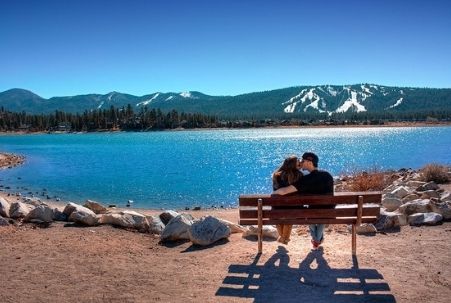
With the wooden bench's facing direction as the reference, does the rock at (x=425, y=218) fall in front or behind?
in front

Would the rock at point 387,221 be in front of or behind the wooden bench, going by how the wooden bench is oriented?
in front

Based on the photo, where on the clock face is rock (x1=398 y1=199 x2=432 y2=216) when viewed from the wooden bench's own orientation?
The rock is roughly at 1 o'clock from the wooden bench.

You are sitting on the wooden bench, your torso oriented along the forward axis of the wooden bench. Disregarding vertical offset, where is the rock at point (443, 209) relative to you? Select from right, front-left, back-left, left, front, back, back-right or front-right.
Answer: front-right

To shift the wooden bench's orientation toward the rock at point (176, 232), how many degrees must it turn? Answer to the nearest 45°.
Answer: approximately 90° to its left

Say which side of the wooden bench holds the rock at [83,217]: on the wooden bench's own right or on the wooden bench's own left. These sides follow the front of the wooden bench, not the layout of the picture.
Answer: on the wooden bench's own left

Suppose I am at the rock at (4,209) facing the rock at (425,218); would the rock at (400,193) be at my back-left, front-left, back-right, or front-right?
front-left

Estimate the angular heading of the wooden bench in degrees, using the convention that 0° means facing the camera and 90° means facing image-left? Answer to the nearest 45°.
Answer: approximately 180°

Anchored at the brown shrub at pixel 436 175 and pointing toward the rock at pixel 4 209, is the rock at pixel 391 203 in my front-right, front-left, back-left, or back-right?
front-left

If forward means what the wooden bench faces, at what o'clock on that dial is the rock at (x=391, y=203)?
The rock is roughly at 1 o'clock from the wooden bench.

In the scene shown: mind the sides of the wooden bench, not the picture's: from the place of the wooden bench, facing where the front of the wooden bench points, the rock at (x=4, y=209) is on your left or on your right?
on your left

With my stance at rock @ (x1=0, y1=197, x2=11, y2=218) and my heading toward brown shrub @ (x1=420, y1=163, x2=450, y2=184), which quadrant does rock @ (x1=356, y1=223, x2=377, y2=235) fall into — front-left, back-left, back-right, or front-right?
front-right

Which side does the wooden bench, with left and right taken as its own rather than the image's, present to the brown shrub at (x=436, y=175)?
front

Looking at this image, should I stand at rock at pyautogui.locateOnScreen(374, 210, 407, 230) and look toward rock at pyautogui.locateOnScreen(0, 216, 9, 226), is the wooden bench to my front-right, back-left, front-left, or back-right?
front-left

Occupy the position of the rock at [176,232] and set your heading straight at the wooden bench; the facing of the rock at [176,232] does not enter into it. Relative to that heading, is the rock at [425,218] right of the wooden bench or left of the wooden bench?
left
